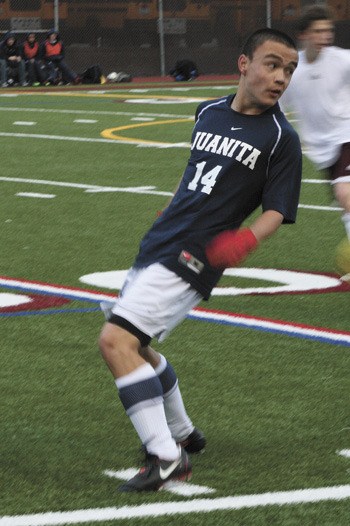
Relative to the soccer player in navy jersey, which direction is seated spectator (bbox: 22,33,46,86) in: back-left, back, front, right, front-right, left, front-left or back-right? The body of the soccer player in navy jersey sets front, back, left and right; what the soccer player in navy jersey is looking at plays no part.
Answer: back-right

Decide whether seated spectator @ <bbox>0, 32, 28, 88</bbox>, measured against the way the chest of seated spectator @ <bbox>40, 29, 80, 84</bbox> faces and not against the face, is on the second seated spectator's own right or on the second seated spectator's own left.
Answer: on the second seated spectator's own right

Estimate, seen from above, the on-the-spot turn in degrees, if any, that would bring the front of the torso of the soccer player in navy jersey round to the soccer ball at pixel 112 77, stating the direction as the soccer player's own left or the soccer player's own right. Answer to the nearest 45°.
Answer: approximately 135° to the soccer player's own right

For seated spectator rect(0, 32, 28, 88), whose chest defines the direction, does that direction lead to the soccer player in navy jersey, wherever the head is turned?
yes

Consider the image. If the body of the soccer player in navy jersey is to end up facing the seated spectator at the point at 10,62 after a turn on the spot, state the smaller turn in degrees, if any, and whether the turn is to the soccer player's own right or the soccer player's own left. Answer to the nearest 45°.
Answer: approximately 135° to the soccer player's own right

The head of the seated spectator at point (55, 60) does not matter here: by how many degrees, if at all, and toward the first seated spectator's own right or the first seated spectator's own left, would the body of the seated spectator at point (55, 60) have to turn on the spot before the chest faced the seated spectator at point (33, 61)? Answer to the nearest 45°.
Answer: approximately 45° to the first seated spectator's own right

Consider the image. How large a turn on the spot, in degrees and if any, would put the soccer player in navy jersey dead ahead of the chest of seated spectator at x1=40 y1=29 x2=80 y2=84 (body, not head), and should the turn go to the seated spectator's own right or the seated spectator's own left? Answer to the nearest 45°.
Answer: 0° — they already face them

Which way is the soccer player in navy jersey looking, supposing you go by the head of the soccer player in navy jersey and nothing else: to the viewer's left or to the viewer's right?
to the viewer's right

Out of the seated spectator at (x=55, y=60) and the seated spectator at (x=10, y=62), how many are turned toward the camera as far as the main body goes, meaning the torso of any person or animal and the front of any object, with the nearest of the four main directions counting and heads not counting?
2

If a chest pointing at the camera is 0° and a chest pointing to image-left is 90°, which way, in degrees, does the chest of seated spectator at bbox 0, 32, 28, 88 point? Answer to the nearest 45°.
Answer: approximately 0°
